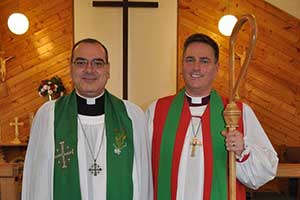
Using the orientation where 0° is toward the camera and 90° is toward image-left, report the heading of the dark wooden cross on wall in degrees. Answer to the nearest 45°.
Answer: approximately 0°

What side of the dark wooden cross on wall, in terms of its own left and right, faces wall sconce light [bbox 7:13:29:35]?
right

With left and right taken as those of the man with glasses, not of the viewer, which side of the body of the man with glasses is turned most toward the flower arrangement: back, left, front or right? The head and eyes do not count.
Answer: back

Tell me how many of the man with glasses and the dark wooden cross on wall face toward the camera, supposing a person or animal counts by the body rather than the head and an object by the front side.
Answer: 2

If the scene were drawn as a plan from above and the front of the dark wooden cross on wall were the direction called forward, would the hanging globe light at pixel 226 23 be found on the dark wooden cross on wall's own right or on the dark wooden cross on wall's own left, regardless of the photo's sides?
on the dark wooden cross on wall's own left

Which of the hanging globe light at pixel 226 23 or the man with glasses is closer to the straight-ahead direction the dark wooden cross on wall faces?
the man with glasses

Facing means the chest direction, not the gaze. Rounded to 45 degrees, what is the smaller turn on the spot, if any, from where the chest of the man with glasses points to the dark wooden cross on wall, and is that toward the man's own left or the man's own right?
approximately 180°
